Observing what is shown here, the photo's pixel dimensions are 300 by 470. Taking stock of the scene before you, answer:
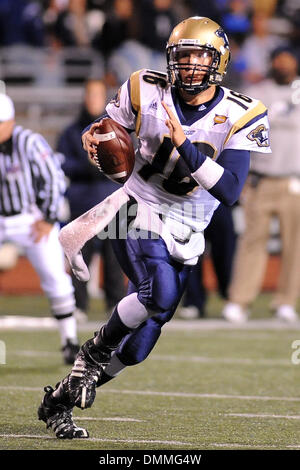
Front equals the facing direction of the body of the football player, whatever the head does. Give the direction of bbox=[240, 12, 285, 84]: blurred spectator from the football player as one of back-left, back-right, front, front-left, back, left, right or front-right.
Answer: back

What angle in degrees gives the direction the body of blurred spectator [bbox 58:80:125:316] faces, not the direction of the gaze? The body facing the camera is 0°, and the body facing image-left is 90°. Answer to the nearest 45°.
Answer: approximately 0°

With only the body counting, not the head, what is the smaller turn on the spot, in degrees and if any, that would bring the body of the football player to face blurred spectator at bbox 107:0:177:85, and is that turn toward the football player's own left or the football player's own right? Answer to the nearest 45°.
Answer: approximately 180°

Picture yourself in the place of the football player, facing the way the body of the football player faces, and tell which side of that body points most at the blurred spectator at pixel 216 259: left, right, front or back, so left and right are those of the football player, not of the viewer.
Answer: back

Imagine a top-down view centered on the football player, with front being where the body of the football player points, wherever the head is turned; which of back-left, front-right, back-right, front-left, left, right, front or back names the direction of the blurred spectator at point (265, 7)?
back

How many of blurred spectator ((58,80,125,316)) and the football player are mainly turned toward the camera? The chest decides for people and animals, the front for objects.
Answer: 2

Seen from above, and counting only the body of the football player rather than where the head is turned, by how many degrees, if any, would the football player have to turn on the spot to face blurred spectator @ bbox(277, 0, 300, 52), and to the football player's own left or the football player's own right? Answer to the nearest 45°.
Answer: approximately 180°

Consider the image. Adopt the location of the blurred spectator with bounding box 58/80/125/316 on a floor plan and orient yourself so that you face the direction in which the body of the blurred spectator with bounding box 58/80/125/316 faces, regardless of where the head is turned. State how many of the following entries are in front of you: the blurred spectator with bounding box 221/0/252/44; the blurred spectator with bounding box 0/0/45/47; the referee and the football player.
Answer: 2
